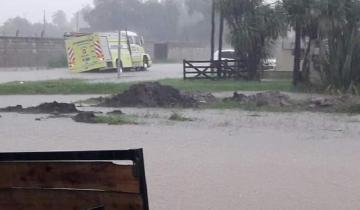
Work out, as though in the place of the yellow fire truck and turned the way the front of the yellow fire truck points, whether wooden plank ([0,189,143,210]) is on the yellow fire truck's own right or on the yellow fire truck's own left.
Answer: on the yellow fire truck's own right

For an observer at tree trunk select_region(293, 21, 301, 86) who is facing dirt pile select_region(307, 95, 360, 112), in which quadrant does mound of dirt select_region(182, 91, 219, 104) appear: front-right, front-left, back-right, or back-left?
front-right

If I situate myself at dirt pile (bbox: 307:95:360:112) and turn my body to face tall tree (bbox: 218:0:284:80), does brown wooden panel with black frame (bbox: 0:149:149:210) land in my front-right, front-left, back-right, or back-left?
back-left

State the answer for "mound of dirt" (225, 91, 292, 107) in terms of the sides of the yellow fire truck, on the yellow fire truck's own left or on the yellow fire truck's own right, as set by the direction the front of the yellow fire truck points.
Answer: on the yellow fire truck's own right

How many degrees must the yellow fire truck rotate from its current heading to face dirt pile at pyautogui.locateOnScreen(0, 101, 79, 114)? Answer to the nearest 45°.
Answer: approximately 135° to its right

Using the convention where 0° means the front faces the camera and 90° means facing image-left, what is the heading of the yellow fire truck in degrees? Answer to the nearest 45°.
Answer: approximately 225°

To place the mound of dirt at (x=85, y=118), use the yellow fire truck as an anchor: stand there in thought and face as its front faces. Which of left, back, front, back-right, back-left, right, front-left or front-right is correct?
back-right

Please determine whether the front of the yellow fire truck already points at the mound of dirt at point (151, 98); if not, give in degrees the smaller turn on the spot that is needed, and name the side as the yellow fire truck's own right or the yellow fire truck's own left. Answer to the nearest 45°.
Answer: approximately 135° to the yellow fire truck's own right

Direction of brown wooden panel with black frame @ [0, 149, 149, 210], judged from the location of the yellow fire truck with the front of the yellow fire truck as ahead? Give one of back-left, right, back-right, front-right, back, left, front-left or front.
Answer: back-right
